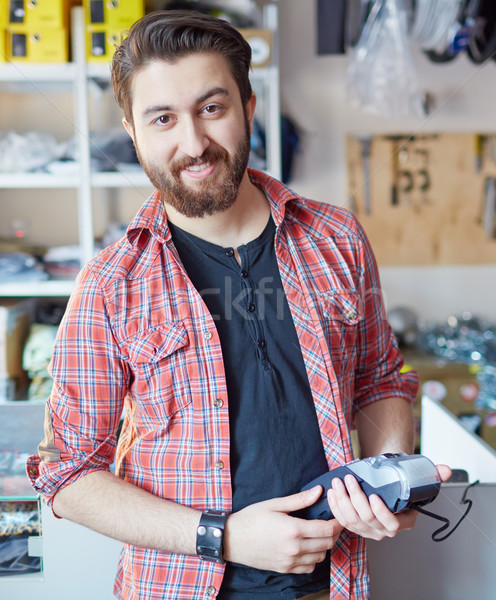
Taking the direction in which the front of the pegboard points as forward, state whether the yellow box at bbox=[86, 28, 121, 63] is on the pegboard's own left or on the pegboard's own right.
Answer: on the pegboard's own right

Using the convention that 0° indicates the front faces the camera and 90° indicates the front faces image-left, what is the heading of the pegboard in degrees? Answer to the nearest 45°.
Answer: approximately 0°

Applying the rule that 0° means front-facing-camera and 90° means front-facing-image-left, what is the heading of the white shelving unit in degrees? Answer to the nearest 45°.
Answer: approximately 0°

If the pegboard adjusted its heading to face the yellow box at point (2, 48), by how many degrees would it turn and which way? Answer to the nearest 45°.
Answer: approximately 45° to its right

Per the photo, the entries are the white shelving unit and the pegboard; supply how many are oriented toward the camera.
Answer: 2

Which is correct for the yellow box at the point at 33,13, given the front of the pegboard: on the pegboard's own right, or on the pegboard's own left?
on the pegboard's own right

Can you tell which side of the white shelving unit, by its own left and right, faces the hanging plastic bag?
left

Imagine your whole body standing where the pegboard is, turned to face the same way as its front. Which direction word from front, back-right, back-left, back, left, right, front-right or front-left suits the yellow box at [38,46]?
front-right

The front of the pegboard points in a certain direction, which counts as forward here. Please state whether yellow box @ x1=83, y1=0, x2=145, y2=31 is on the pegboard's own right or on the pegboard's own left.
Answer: on the pegboard's own right
